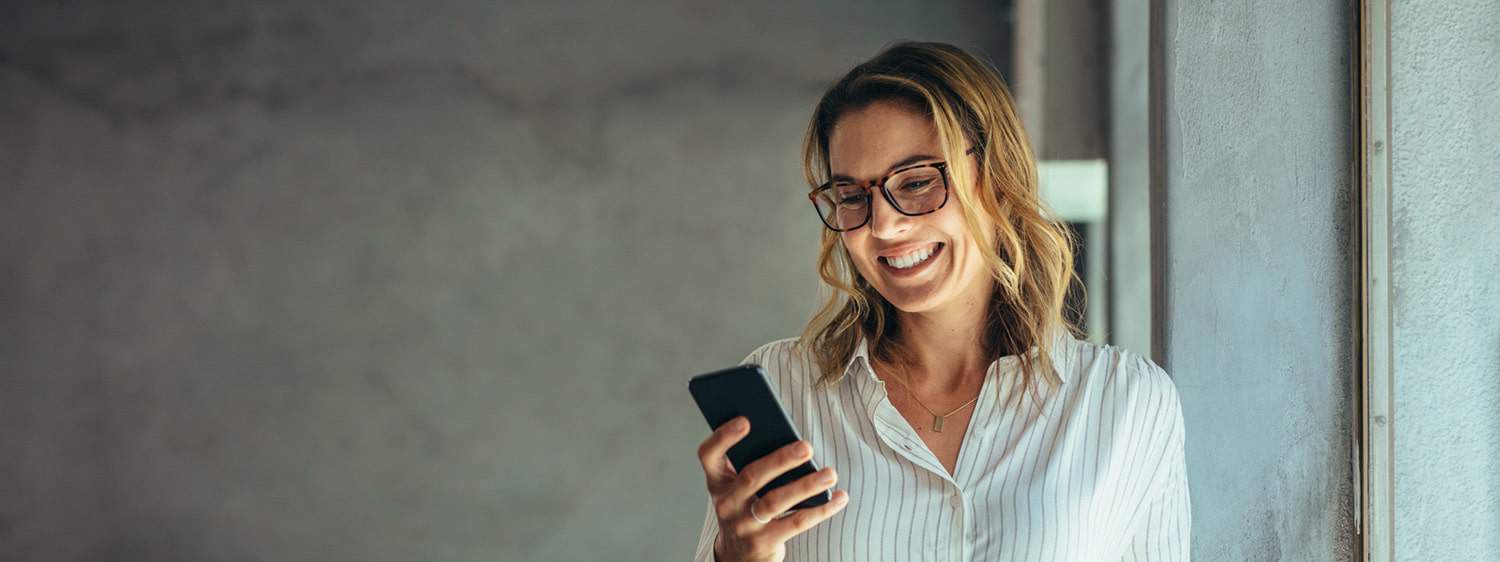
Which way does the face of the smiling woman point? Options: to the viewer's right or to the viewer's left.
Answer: to the viewer's left

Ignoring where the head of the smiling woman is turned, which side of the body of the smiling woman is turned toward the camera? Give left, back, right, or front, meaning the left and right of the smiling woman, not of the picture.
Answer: front
